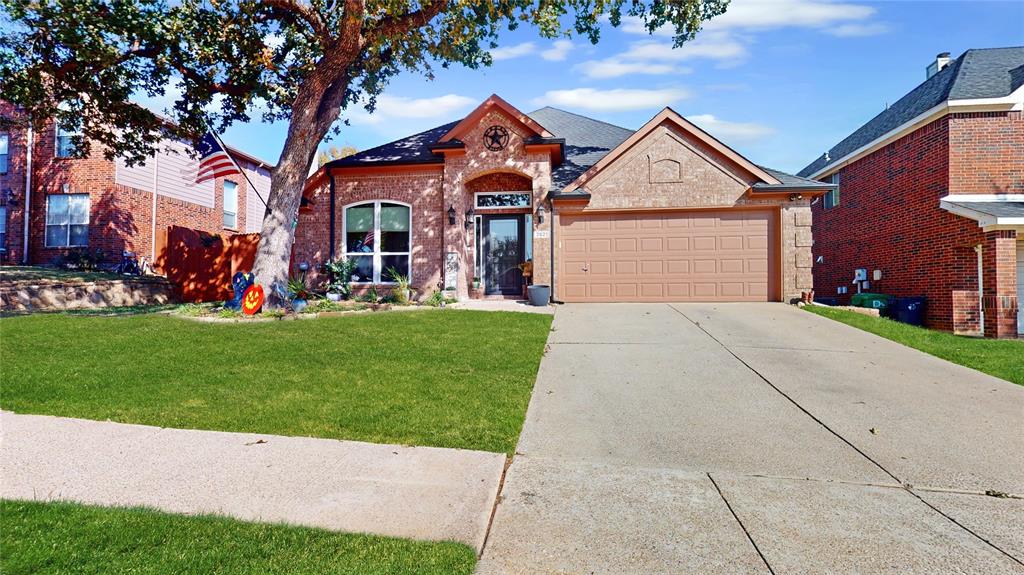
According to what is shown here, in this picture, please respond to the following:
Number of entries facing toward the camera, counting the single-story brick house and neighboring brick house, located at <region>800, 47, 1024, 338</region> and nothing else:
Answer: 2

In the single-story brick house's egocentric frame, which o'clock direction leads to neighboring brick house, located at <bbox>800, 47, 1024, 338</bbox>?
The neighboring brick house is roughly at 9 o'clock from the single-story brick house.

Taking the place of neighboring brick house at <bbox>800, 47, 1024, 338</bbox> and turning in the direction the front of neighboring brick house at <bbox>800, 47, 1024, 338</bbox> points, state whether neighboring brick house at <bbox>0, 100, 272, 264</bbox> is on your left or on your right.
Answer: on your right

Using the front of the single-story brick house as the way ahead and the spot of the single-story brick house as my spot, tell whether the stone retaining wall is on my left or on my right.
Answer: on my right

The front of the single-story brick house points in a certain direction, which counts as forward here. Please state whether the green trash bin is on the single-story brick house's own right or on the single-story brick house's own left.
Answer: on the single-story brick house's own left

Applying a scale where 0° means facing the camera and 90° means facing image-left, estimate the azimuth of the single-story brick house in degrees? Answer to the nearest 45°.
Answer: approximately 0°

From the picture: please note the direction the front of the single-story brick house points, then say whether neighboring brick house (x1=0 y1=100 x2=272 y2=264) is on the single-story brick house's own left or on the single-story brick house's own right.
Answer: on the single-story brick house's own right

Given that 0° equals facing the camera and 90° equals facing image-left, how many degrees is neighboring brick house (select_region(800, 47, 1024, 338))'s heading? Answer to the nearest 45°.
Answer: approximately 0°
